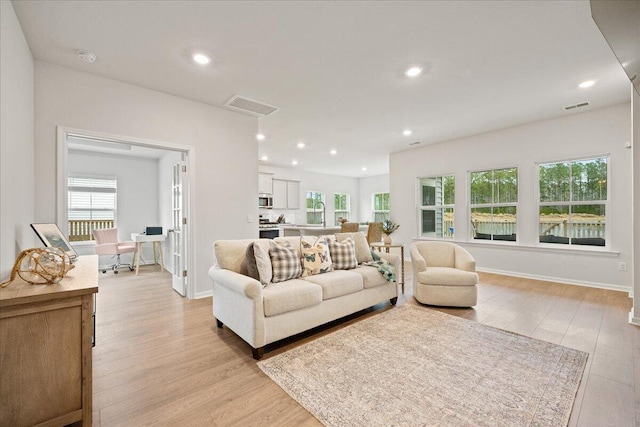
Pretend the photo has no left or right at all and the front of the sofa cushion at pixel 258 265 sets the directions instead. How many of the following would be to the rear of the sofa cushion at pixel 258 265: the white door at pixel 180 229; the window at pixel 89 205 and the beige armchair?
2

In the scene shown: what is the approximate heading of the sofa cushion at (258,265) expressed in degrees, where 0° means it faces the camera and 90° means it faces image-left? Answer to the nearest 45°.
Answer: approximately 315°

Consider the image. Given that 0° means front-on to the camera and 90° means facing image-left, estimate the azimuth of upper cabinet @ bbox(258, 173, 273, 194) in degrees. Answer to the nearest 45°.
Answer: approximately 0°

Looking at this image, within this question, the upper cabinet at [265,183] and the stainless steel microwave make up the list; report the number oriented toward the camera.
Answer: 2

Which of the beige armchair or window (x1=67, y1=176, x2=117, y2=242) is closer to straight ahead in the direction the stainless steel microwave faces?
the beige armchair

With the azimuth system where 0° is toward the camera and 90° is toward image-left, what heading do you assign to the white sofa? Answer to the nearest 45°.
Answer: approximately 315°

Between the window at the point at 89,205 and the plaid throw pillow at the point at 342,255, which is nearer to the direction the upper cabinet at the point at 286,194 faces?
the plaid throw pillow
